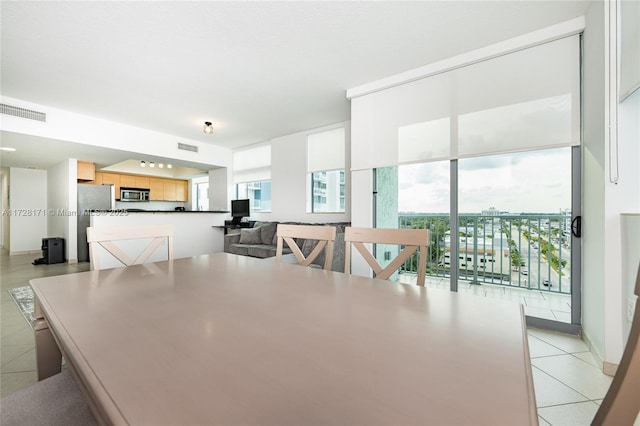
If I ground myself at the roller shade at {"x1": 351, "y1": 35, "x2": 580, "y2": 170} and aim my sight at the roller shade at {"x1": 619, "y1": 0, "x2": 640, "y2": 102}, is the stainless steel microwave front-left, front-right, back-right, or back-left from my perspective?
back-right

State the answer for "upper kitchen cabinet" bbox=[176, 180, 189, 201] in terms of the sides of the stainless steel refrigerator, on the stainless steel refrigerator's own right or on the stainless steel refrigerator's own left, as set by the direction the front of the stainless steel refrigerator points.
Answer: on the stainless steel refrigerator's own left

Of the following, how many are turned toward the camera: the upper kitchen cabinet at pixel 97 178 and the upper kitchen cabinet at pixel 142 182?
2

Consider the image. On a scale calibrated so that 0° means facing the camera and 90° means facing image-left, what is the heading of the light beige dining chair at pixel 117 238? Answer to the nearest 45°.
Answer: approximately 315°

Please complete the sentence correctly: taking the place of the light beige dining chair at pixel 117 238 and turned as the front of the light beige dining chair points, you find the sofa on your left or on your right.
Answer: on your left
